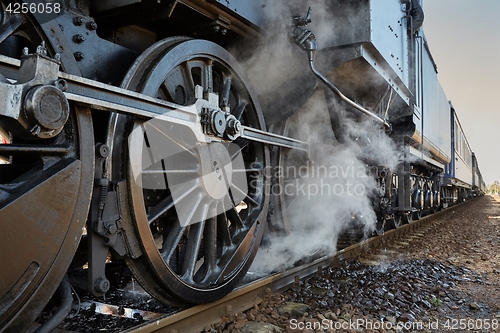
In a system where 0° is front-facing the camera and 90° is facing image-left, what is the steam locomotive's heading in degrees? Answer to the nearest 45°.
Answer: approximately 45°
